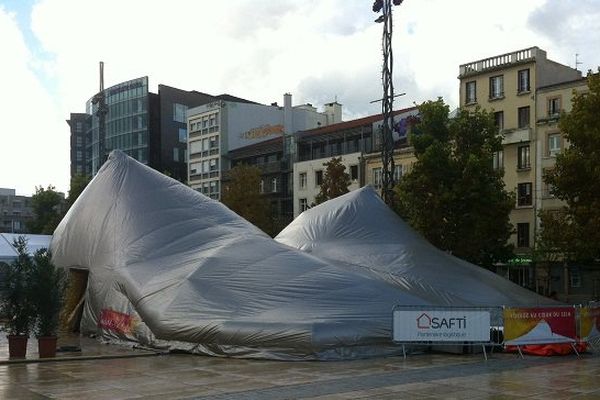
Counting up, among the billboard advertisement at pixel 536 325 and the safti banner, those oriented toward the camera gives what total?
2

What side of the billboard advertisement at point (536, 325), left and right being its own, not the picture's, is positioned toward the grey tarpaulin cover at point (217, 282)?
right

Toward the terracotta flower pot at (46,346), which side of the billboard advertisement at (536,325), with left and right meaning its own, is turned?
right

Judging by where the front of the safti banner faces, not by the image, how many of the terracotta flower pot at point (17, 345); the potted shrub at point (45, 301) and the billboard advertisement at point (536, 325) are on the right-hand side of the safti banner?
2

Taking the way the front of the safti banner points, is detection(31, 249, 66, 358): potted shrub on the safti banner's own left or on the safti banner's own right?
on the safti banner's own right

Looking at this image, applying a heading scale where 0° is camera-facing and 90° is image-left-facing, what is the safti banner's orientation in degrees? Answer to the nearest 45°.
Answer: approximately 0°

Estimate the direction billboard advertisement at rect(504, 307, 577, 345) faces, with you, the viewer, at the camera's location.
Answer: facing the viewer

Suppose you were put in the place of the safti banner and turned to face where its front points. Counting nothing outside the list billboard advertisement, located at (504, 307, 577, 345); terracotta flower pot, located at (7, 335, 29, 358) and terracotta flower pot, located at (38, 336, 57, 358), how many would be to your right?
2

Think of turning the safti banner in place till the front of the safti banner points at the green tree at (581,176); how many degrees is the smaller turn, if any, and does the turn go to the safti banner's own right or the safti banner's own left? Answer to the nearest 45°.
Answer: approximately 180°

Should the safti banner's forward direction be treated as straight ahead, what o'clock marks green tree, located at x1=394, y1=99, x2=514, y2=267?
The green tree is roughly at 6 o'clock from the safti banner.

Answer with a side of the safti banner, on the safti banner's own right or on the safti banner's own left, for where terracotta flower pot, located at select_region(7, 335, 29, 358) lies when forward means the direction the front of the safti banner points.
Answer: on the safti banner's own right
